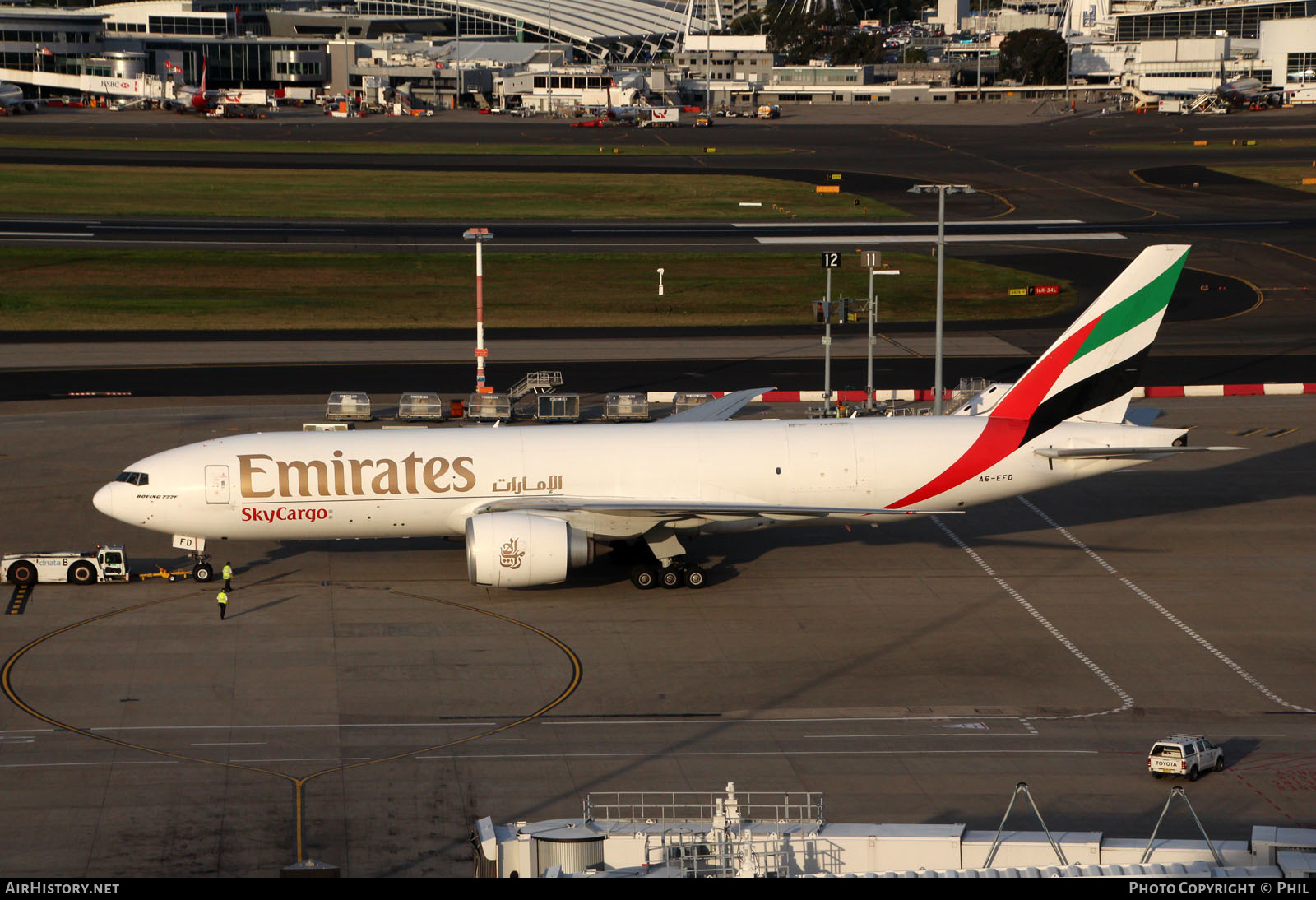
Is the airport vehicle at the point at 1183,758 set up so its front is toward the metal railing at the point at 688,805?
no

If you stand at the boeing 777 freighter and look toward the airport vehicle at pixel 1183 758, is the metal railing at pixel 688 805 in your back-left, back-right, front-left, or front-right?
front-right

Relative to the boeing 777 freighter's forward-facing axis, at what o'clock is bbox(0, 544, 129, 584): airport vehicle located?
The airport vehicle is roughly at 12 o'clock from the boeing 777 freighter.

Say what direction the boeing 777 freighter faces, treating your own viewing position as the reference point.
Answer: facing to the left of the viewer

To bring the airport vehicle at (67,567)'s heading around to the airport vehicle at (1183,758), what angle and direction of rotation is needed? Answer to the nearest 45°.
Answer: approximately 45° to its right

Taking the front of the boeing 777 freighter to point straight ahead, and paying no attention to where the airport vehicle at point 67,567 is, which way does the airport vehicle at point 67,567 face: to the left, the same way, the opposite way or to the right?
the opposite way

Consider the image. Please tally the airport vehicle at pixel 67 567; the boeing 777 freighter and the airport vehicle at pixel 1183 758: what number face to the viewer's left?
1

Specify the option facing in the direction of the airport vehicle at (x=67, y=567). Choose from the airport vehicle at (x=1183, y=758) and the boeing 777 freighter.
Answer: the boeing 777 freighter

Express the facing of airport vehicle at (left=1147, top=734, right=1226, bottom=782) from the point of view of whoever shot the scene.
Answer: facing away from the viewer and to the right of the viewer

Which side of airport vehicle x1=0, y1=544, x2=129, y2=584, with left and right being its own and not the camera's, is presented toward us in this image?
right

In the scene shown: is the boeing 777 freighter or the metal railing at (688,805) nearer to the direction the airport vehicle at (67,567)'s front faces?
the boeing 777 freighter

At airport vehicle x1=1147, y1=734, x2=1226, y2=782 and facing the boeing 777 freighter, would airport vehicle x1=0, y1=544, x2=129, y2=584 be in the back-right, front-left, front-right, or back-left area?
front-left

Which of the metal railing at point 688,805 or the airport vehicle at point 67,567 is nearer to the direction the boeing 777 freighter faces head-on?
the airport vehicle

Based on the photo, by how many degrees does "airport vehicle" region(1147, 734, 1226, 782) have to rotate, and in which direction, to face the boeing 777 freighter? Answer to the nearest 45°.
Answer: approximately 90° to its left

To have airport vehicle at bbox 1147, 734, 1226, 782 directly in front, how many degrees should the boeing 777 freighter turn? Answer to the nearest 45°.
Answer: approximately 135° to its left

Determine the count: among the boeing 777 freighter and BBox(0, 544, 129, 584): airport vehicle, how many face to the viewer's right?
1

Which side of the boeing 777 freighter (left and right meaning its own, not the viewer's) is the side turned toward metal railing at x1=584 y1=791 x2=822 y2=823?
left

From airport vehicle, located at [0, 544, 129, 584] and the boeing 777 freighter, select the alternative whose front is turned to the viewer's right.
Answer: the airport vehicle
